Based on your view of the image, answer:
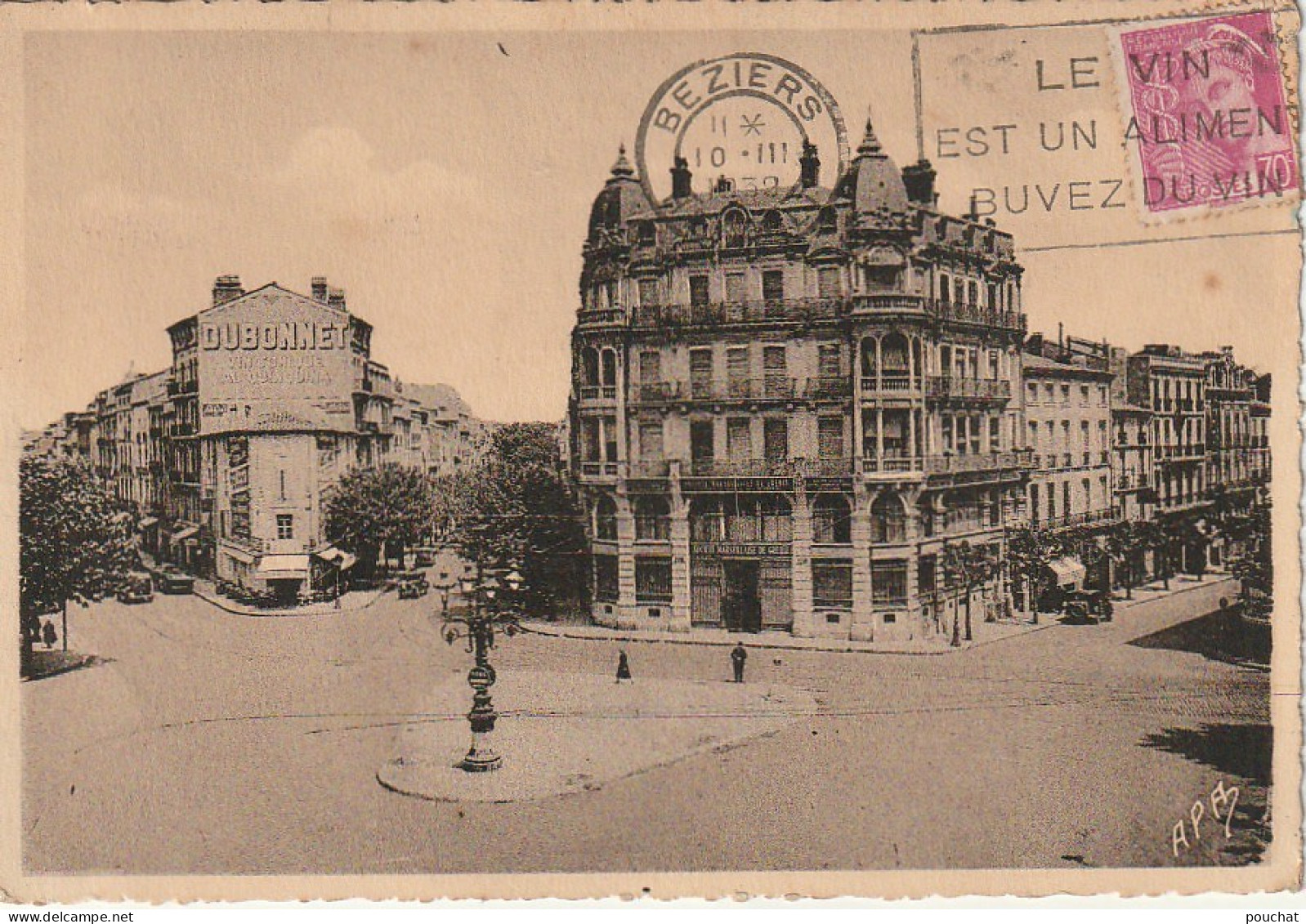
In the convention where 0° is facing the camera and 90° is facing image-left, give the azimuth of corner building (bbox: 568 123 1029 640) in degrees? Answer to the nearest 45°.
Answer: approximately 0°

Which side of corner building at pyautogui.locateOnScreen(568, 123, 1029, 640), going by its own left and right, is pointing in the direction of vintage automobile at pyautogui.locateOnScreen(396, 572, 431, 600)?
right

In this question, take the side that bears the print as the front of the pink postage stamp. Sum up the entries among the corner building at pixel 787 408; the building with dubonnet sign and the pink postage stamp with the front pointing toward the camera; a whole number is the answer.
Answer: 3

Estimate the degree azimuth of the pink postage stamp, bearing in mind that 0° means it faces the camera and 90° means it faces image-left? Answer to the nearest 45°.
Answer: approximately 0°
